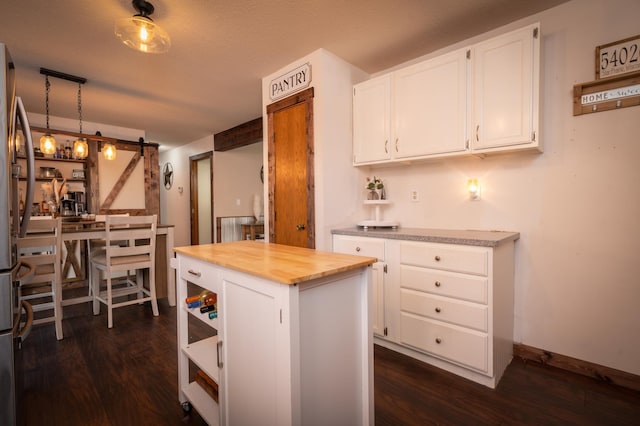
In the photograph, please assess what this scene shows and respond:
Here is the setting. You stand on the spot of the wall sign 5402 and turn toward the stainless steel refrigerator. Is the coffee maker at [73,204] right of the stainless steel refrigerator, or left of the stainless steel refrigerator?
right

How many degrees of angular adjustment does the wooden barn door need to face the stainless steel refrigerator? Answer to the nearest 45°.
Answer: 0° — it already faces it

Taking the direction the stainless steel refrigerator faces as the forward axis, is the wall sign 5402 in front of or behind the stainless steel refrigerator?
in front

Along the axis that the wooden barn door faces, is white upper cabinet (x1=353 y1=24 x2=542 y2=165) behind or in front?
in front

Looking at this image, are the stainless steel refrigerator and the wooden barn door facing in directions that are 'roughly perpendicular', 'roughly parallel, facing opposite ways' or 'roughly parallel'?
roughly perpendicular

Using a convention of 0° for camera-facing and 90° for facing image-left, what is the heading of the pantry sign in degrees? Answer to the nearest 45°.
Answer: approximately 45°

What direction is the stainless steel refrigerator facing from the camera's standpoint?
to the viewer's right

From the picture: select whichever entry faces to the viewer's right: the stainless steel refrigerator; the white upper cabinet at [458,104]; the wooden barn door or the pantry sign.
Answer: the stainless steel refrigerator

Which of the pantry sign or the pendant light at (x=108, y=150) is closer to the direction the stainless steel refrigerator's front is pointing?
the pantry sign

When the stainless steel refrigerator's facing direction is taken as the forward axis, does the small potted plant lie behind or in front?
in front

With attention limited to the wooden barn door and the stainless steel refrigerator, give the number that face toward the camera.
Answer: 1
